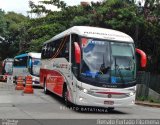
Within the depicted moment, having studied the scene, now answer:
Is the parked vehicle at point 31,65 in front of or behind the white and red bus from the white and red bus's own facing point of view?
behind

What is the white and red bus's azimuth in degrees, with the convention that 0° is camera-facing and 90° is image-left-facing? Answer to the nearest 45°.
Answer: approximately 315°

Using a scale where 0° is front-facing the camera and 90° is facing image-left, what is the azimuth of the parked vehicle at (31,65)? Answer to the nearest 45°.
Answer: approximately 315°

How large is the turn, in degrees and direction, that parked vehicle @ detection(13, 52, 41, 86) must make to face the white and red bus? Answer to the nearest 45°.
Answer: approximately 45° to its right
